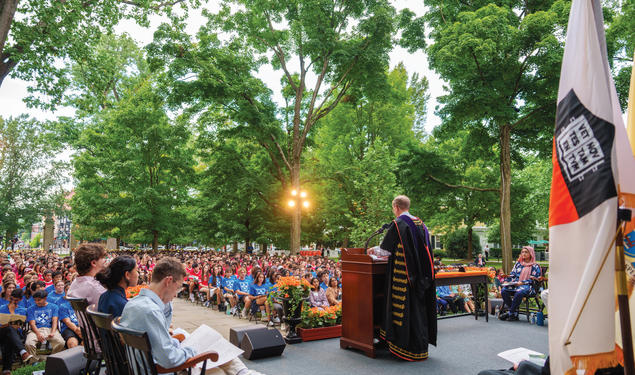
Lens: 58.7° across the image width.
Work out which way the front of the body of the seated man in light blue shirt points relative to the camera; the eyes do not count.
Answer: to the viewer's right

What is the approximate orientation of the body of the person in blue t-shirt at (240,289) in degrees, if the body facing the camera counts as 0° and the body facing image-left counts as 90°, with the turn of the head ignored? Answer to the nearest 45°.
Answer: approximately 315°

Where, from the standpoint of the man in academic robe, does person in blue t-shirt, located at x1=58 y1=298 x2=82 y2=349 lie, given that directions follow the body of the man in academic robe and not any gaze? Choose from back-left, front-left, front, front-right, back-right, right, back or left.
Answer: front-left

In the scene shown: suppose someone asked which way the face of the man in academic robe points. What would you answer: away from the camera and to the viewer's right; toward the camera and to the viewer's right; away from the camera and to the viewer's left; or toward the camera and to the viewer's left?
away from the camera and to the viewer's left

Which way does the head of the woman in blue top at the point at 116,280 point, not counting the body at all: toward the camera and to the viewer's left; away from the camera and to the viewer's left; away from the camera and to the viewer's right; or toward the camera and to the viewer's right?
away from the camera and to the viewer's right

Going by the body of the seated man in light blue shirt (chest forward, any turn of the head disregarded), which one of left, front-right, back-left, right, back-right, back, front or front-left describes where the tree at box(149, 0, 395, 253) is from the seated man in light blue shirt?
left

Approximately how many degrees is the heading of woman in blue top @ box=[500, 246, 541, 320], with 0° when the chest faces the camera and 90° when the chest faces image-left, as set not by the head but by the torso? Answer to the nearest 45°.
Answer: approximately 45°
